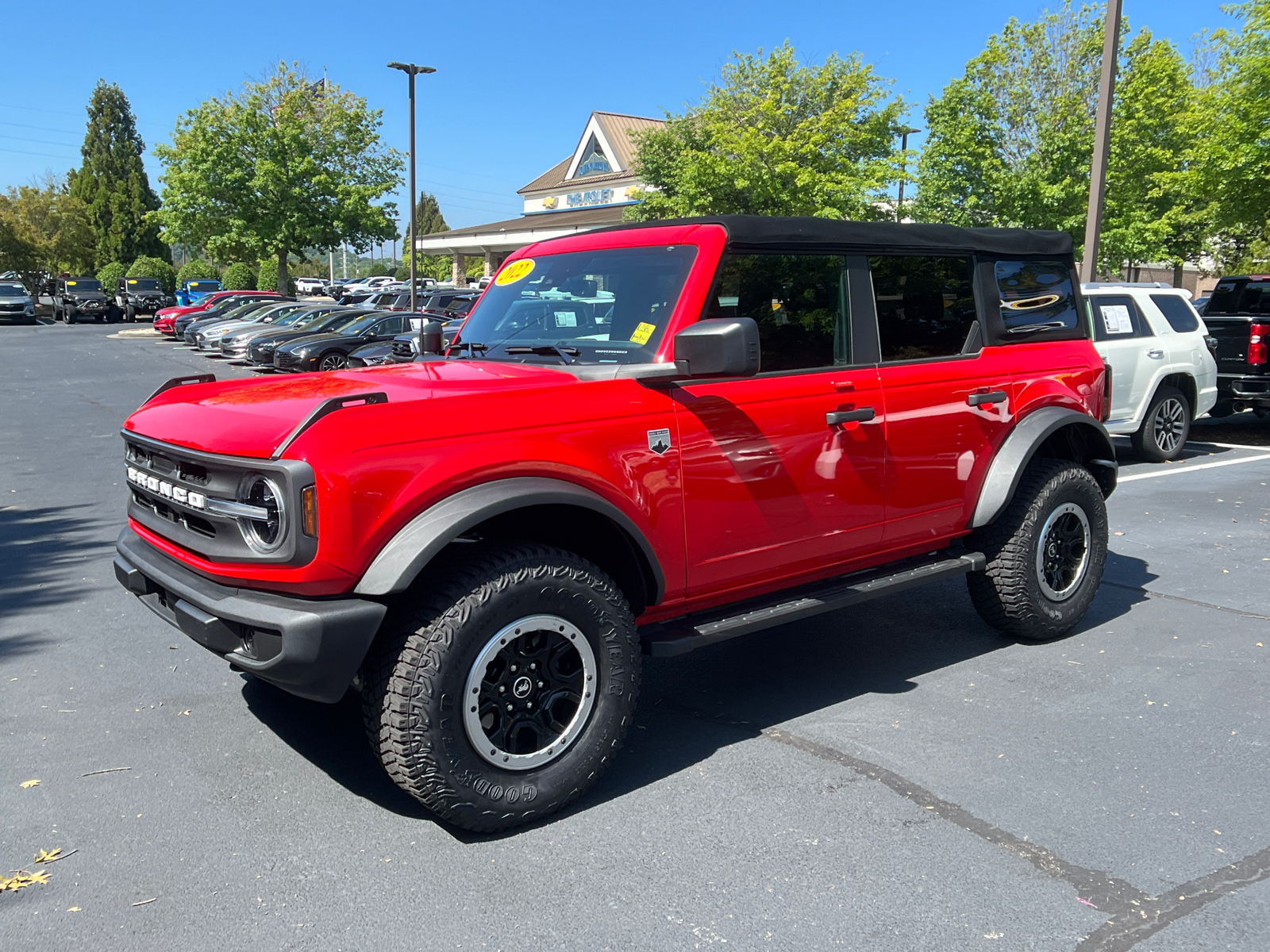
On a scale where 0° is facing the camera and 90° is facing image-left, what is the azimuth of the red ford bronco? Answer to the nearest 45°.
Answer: approximately 45°

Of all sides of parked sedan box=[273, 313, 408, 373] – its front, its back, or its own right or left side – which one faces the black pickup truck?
left

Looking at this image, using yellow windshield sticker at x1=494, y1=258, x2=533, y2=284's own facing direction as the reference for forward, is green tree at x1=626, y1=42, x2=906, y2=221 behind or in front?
behind

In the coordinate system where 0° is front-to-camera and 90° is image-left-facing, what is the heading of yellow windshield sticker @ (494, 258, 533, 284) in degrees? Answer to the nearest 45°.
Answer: approximately 45°

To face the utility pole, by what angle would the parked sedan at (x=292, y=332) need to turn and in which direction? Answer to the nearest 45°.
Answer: approximately 90° to its left

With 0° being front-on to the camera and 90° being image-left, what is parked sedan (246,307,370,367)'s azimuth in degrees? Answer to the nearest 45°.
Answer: approximately 45°

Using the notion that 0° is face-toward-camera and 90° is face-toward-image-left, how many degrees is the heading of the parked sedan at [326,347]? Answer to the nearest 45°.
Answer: approximately 45°

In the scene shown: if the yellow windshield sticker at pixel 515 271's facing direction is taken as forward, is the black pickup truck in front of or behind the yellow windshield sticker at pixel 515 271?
behind

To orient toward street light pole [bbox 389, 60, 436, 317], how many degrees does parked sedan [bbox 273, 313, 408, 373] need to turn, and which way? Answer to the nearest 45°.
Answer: approximately 135° to its right

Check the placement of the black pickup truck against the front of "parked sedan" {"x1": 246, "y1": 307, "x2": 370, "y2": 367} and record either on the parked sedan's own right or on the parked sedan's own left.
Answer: on the parked sedan's own left
